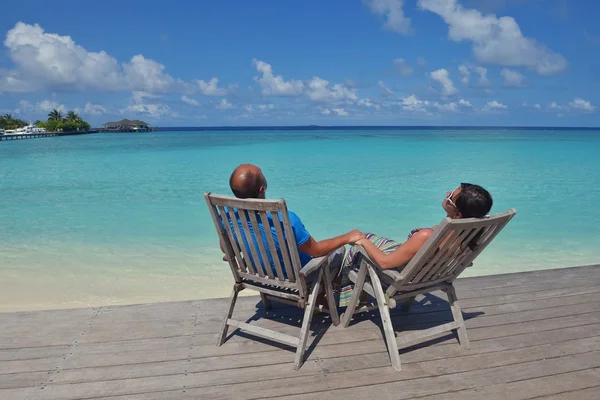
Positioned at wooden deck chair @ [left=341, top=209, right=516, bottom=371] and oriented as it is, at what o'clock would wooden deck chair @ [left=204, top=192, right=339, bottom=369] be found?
wooden deck chair @ [left=204, top=192, right=339, bottom=369] is roughly at 10 o'clock from wooden deck chair @ [left=341, top=209, right=516, bottom=371].

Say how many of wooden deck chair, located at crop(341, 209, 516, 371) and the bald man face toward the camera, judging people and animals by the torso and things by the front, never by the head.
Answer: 0

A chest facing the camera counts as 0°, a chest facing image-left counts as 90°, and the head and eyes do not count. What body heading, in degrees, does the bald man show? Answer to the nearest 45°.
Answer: approximately 225°

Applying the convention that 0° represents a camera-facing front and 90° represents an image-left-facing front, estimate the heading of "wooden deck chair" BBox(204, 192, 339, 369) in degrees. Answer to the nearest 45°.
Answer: approximately 225°

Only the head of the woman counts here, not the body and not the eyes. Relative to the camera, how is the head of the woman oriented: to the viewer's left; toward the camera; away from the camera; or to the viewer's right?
to the viewer's left
